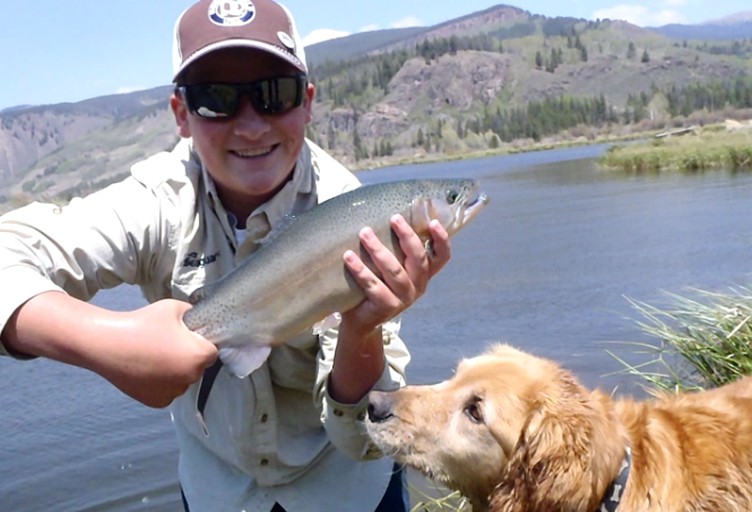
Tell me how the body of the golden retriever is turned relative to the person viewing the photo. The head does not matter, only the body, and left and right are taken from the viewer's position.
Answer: facing to the left of the viewer

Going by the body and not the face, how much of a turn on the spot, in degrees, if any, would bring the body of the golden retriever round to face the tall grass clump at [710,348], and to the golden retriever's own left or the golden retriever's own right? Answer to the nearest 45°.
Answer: approximately 90° to the golden retriever's own right

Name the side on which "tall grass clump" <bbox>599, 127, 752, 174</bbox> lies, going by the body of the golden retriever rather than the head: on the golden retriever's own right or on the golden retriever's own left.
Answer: on the golden retriever's own right
